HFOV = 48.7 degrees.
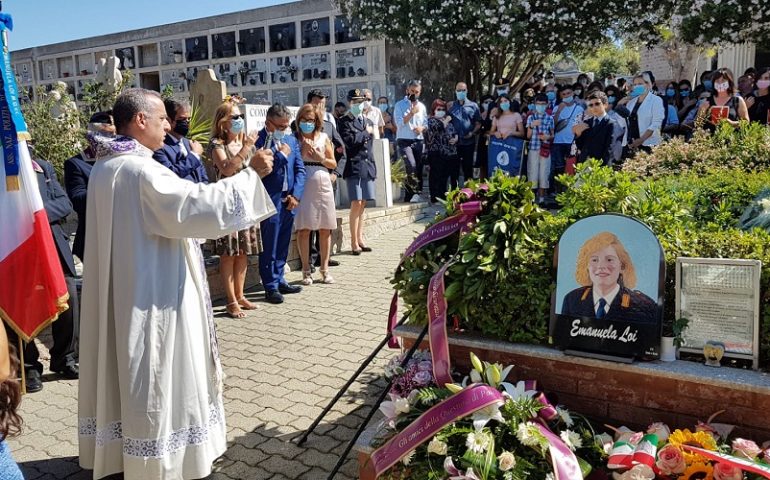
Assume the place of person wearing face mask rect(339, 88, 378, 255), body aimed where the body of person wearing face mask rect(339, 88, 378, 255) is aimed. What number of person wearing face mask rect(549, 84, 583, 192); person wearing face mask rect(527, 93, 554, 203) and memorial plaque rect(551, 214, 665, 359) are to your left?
2

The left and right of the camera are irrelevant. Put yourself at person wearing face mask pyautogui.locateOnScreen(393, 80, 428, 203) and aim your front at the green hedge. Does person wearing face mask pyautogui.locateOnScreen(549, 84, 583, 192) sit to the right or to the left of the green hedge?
left

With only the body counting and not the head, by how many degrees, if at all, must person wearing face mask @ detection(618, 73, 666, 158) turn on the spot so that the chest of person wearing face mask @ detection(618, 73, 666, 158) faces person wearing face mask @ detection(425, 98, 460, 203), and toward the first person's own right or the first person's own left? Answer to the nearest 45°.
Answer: approximately 45° to the first person's own right

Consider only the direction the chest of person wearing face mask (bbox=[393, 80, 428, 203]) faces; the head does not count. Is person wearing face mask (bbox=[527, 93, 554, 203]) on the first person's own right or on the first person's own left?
on the first person's own left

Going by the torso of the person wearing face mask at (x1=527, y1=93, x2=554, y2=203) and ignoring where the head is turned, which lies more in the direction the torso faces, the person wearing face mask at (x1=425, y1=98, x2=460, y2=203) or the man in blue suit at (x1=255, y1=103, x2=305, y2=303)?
the man in blue suit

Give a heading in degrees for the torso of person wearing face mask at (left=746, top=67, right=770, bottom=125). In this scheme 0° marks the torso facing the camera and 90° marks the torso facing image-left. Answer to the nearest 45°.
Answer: approximately 45°

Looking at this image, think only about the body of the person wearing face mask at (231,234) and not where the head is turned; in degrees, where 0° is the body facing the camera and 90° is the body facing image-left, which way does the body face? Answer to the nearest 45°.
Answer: approximately 315°
